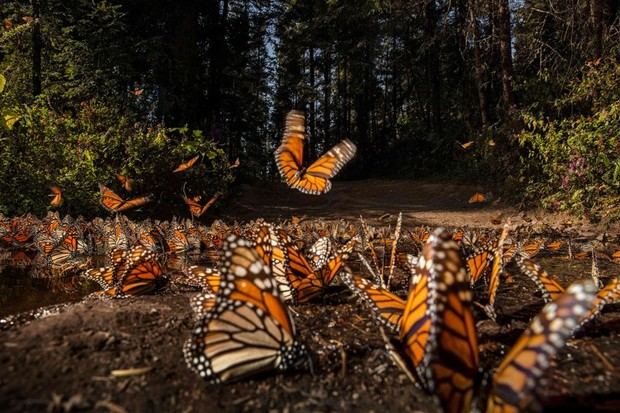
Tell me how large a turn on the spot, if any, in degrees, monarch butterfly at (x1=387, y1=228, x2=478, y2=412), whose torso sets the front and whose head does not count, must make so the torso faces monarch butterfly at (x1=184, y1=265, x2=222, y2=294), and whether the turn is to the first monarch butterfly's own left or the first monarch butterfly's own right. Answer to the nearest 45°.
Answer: approximately 45° to the first monarch butterfly's own left

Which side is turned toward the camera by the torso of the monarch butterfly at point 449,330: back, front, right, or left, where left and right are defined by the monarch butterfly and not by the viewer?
back

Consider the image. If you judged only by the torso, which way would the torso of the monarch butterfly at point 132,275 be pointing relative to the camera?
to the viewer's right

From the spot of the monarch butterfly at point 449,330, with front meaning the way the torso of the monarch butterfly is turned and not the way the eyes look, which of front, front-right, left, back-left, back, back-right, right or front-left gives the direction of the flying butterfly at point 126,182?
front-left
